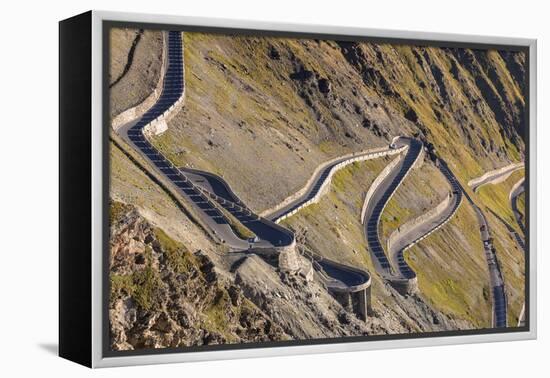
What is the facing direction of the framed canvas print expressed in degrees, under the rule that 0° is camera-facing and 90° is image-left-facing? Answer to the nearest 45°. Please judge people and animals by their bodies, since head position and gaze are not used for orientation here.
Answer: approximately 315°
